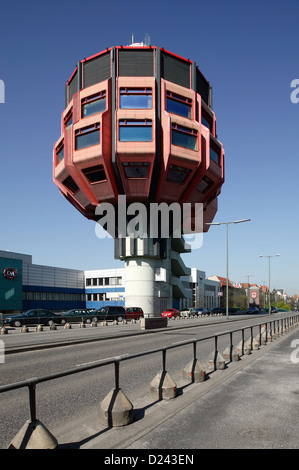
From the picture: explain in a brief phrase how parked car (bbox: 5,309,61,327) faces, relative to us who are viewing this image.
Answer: facing the viewer and to the left of the viewer

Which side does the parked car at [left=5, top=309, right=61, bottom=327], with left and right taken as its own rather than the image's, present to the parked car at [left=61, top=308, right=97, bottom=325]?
back

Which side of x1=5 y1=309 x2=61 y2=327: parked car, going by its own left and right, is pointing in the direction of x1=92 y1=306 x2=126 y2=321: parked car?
back

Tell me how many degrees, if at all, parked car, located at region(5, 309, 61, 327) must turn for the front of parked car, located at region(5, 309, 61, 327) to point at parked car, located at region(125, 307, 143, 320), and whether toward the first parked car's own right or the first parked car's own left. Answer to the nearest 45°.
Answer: approximately 180°
